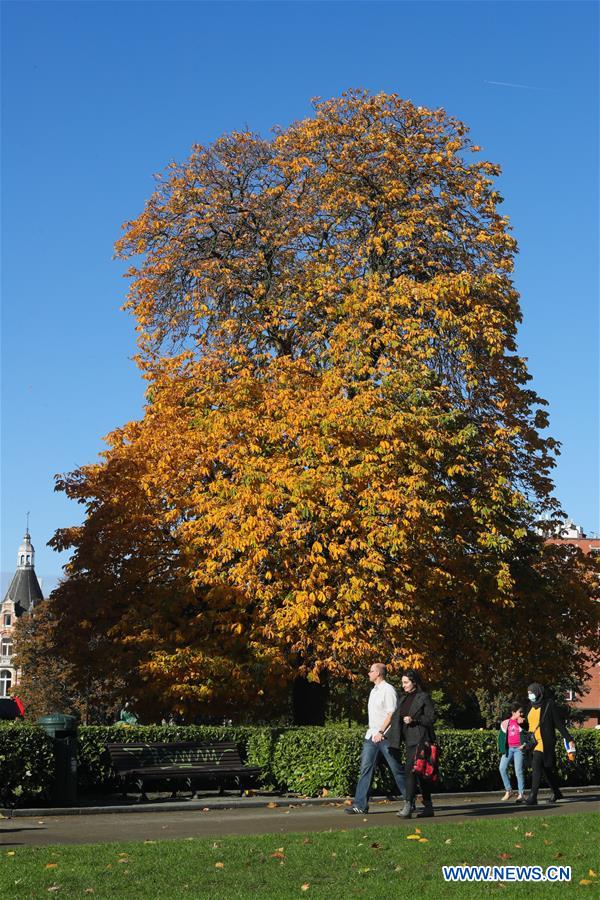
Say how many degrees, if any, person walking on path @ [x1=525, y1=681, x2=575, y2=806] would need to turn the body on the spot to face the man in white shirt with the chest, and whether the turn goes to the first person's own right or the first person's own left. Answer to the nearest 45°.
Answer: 0° — they already face them

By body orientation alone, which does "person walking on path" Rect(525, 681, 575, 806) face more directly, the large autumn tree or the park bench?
the park bench

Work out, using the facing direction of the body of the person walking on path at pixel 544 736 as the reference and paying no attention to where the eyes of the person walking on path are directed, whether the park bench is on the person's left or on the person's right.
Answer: on the person's right

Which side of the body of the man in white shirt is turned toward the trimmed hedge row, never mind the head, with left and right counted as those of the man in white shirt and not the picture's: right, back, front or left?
right

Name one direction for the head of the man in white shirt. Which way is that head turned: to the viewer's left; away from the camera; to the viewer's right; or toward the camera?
to the viewer's left

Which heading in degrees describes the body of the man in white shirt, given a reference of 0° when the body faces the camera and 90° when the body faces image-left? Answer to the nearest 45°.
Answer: approximately 90°

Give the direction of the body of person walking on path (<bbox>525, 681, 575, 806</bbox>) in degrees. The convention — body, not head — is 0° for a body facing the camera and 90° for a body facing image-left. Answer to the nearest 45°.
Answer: approximately 45°

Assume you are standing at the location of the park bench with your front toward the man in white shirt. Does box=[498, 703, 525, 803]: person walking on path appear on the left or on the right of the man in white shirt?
left
